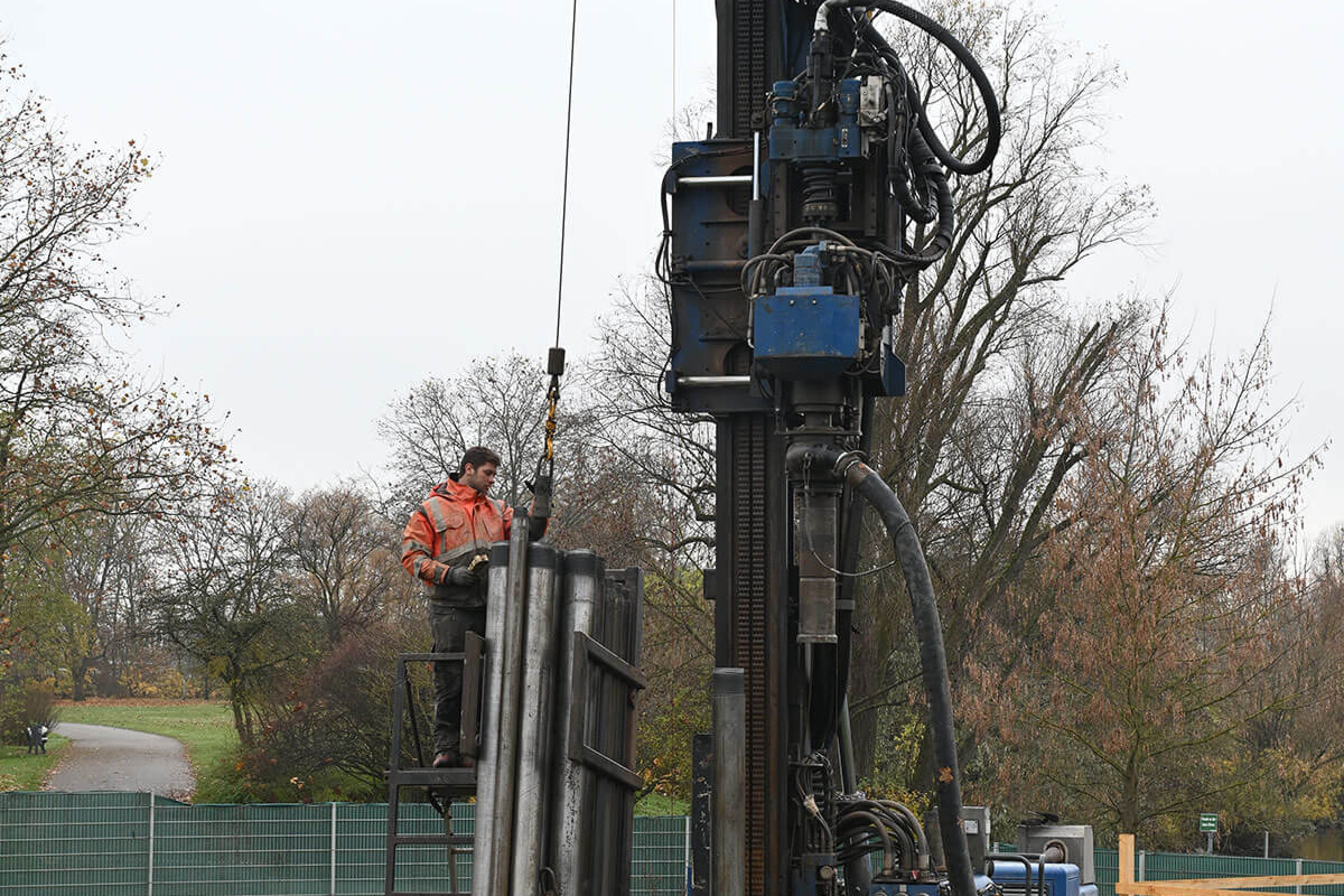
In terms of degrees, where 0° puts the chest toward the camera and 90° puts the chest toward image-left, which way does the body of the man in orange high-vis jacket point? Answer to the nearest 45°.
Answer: approximately 315°

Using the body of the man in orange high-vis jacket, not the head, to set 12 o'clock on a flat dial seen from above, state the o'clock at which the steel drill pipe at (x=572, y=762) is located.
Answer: The steel drill pipe is roughly at 11 o'clock from the man in orange high-vis jacket.

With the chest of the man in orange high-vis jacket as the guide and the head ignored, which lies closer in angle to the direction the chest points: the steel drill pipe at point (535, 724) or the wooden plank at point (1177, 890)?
the steel drill pipe

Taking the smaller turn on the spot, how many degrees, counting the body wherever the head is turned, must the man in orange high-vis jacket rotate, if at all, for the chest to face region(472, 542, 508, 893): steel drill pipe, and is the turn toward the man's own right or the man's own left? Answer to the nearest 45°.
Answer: approximately 45° to the man's own right

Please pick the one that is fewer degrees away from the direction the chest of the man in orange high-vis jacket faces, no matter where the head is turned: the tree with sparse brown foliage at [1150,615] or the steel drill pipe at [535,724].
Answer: the steel drill pipe

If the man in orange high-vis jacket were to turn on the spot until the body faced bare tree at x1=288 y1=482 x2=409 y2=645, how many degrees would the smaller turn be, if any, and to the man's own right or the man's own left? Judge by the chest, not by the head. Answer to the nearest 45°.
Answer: approximately 135° to the man's own left
